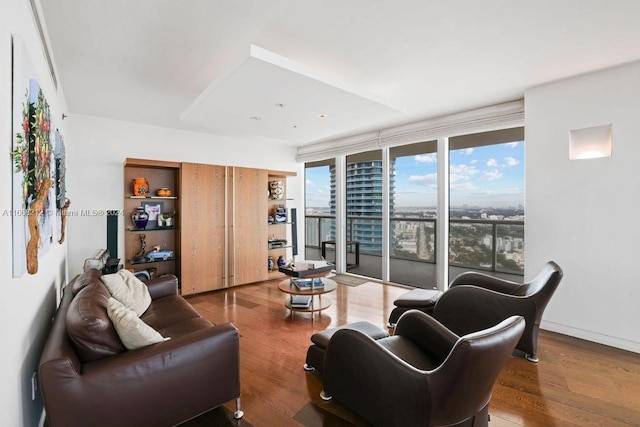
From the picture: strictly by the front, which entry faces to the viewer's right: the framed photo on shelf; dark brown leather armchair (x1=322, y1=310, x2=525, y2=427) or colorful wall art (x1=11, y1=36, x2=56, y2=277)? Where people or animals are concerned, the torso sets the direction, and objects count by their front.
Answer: the colorful wall art

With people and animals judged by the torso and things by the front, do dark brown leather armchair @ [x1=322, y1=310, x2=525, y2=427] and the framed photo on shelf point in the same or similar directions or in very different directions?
very different directions

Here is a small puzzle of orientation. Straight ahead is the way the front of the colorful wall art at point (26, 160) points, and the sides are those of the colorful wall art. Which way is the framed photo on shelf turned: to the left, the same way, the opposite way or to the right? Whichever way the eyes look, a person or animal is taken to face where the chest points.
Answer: to the right

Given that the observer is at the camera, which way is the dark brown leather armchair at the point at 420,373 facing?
facing away from the viewer and to the left of the viewer

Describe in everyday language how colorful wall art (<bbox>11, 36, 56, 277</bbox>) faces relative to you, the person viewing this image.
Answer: facing to the right of the viewer

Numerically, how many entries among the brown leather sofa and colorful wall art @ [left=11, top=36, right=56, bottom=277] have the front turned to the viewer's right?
2

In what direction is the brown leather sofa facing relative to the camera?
to the viewer's right

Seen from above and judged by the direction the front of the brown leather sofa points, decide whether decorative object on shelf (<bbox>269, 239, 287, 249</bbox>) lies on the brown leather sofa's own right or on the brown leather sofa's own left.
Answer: on the brown leather sofa's own left

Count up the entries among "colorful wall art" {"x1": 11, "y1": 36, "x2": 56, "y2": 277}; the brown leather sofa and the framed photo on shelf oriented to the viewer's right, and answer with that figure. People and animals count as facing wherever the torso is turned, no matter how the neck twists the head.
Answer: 2
